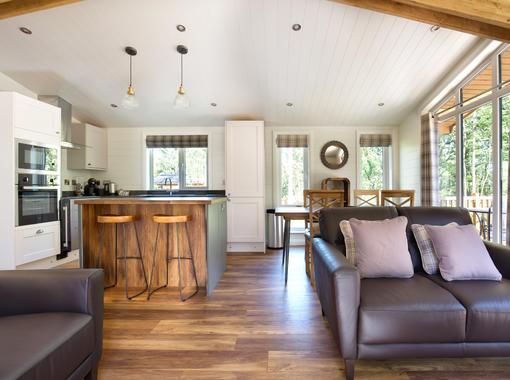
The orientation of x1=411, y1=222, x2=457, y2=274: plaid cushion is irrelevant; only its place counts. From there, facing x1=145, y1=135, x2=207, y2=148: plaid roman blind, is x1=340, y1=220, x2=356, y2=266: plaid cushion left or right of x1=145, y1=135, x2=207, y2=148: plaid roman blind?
left

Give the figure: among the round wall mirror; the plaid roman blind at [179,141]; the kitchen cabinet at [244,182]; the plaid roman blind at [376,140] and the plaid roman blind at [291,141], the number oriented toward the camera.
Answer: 5

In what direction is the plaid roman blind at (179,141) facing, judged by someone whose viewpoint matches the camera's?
facing the viewer

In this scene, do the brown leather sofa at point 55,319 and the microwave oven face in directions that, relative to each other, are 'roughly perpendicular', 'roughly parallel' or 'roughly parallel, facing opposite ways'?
roughly parallel

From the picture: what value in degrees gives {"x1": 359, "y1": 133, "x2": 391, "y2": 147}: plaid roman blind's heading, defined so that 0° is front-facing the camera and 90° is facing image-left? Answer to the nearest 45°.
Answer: approximately 0°

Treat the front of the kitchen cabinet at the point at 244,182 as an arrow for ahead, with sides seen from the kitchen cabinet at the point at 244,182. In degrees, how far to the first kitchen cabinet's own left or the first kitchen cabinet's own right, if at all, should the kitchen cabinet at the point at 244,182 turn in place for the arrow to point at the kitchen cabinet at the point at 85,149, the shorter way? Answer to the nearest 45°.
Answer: approximately 90° to the first kitchen cabinet's own right

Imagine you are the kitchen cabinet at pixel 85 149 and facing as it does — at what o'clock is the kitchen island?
The kitchen island is roughly at 1 o'clock from the kitchen cabinet.

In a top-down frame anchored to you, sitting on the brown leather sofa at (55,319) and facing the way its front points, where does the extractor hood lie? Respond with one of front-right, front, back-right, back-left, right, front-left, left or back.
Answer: back-left

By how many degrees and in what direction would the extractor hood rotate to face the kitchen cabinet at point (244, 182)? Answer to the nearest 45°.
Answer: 0° — it already faces it

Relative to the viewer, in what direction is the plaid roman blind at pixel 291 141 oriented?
toward the camera

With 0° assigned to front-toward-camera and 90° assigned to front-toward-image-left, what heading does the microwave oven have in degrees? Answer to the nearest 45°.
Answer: approximately 315°

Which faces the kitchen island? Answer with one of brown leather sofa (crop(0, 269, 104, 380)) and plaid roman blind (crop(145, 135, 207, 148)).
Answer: the plaid roman blind

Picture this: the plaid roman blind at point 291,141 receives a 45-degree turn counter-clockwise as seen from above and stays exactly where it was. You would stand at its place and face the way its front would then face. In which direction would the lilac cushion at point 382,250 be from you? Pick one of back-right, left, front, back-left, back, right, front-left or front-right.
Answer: front-right

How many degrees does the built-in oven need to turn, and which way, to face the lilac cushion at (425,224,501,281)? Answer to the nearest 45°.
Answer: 0° — it already faces it

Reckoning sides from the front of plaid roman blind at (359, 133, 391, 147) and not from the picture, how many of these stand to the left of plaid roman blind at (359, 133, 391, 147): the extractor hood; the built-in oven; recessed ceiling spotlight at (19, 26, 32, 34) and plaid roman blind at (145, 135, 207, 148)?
0

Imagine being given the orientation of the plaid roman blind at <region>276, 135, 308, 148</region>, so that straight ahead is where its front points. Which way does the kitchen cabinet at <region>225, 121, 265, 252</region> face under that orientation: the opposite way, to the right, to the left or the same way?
the same way

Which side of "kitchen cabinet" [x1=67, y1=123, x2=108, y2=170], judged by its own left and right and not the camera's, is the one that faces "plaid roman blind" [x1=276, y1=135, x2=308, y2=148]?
front

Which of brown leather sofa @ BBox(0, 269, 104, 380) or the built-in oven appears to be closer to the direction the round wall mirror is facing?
the brown leather sofa

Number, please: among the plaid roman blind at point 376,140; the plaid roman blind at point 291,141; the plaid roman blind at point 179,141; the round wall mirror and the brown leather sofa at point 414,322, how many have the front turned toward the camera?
5

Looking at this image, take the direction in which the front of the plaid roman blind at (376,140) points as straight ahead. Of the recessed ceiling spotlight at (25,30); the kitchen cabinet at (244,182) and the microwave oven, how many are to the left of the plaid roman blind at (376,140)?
0

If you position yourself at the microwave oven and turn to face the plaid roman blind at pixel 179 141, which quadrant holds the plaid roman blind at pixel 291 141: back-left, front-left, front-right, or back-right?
front-right

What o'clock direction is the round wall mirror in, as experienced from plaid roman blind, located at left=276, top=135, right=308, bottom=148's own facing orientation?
The round wall mirror is roughly at 9 o'clock from the plaid roman blind.
